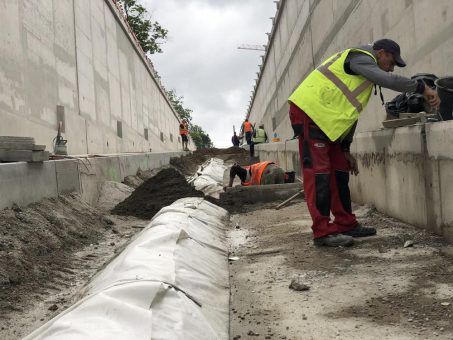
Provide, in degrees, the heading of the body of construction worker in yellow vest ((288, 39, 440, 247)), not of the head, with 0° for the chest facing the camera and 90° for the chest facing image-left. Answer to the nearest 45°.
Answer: approximately 270°

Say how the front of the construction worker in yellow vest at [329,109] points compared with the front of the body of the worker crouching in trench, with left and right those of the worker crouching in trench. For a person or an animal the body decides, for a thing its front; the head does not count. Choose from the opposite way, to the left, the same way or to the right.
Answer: the opposite way

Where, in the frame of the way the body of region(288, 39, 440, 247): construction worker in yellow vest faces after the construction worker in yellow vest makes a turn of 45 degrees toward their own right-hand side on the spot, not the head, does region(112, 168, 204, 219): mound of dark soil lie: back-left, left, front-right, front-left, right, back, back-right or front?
back

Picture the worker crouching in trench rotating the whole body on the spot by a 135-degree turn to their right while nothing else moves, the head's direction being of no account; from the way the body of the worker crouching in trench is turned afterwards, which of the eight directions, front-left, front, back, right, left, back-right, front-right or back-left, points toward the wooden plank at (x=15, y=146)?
back

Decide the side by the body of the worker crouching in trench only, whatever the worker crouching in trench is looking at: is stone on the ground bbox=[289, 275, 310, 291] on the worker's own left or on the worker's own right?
on the worker's own left

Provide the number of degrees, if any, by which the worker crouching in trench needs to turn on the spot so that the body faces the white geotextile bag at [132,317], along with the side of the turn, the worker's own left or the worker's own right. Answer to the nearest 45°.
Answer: approximately 90° to the worker's own left

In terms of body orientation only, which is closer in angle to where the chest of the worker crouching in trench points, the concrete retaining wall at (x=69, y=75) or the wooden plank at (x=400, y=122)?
the concrete retaining wall

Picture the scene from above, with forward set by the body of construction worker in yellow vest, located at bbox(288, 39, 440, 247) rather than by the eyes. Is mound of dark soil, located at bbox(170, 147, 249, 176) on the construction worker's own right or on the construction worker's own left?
on the construction worker's own left

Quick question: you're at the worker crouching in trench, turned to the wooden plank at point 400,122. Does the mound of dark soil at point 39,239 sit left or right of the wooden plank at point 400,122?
right

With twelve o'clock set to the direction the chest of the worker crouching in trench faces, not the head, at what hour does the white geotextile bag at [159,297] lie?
The white geotextile bag is roughly at 9 o'clock from the worker crouching in trench.

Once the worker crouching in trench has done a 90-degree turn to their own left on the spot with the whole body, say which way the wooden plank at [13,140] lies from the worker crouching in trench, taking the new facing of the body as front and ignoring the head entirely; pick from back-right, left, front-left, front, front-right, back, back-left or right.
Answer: front-right

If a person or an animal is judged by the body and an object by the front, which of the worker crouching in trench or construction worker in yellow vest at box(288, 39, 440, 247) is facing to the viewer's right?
the construction worker in yellow vest

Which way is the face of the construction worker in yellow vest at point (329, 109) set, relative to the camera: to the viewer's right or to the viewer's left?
to the viewer's right

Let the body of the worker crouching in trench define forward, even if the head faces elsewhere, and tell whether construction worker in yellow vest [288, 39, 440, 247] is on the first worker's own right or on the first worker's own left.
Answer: on the first worker's own left

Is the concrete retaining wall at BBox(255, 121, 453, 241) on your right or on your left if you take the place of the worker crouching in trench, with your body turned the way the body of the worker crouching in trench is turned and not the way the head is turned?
on your left

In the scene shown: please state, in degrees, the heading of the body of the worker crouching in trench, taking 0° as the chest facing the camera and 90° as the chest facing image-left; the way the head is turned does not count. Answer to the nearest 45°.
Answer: approximately 90°
